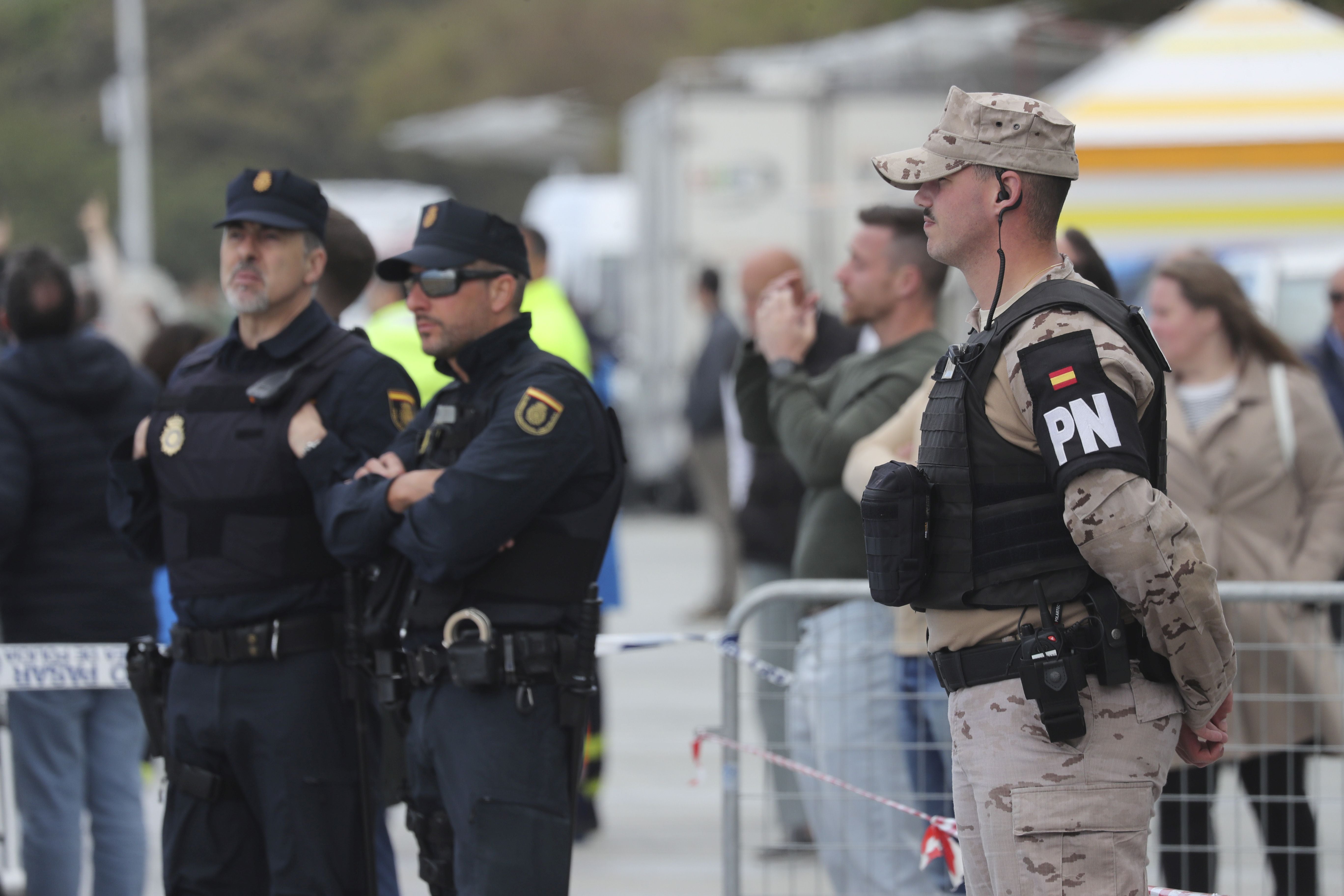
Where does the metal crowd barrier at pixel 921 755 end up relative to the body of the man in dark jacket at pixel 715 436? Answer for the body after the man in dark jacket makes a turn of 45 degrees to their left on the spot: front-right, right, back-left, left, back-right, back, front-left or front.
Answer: front-left

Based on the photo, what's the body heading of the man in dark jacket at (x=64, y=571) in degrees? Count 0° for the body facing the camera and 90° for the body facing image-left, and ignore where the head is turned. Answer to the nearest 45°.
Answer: approximately 180°

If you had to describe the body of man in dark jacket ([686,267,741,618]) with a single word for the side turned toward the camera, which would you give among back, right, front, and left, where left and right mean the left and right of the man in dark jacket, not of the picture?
left

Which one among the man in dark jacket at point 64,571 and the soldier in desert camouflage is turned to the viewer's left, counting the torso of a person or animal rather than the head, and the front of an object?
the soldier in desert camouflage

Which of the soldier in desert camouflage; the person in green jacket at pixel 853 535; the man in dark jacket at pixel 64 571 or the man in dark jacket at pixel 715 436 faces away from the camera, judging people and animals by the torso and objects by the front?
the man in dark jacket at pixel 64 571

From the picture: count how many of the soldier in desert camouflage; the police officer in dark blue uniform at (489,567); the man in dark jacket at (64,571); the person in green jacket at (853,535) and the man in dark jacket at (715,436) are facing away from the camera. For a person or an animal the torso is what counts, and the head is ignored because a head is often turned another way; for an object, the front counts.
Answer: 1

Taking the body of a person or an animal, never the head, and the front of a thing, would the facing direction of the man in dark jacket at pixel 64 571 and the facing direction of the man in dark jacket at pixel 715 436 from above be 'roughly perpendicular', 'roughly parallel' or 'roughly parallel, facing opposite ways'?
roughly perpendicular

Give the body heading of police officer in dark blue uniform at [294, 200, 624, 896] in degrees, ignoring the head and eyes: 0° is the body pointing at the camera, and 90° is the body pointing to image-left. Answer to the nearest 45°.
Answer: approximately 45°

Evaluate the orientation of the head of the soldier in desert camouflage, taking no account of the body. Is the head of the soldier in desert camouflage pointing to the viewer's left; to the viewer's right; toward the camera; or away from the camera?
to the viewer's left

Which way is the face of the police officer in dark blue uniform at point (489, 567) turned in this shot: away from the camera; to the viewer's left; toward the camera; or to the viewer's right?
to the viewer's left

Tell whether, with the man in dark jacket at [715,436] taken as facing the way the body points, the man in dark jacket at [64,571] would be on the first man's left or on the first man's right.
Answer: on the first man's left

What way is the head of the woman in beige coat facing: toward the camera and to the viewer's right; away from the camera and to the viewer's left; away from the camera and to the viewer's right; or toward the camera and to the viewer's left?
toward the camera and to the viewer's left

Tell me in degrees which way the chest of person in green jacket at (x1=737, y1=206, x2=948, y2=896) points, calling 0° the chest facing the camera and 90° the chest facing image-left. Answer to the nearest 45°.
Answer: approximately 90°
